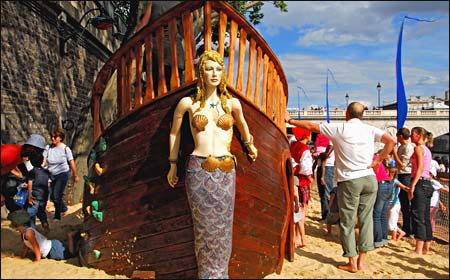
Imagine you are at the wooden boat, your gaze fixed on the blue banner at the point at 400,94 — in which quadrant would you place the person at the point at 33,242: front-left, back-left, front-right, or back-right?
back-left

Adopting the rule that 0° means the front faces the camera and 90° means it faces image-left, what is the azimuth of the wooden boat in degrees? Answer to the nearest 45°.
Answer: approximately 0°

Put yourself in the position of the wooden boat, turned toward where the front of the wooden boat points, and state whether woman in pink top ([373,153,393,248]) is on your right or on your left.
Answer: on your left

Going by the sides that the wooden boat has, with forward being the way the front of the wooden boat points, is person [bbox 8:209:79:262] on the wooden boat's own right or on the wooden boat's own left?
on the wooden boat's own right

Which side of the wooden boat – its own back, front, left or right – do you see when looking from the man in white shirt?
left

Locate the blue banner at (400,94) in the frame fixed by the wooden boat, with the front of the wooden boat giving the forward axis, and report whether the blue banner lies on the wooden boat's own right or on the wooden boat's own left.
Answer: on the wooden boat's own left

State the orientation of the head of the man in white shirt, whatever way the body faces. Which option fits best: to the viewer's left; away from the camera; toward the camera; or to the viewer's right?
away from the camera
